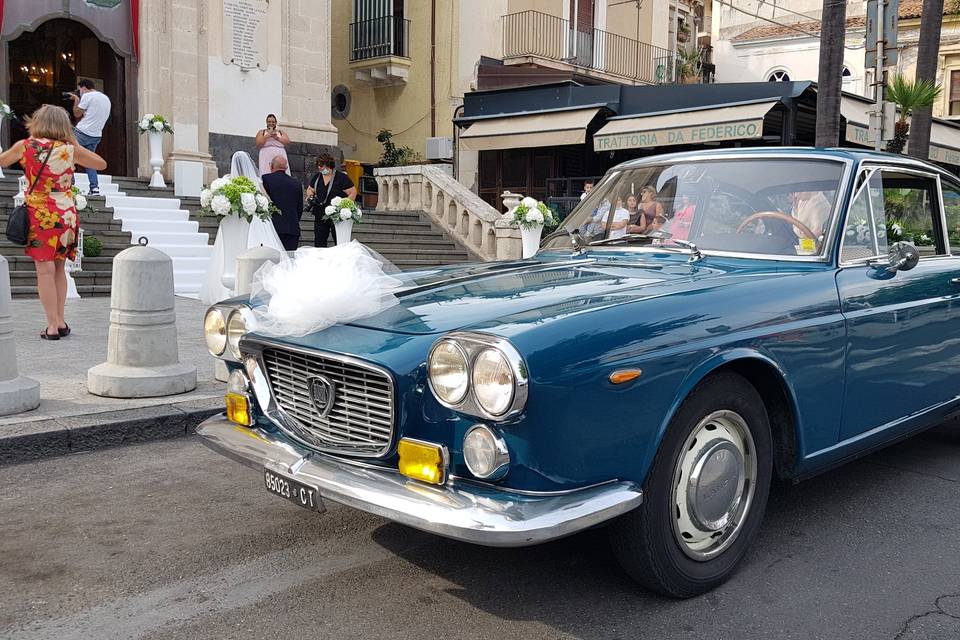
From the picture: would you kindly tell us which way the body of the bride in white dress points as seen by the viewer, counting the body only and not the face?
away from the camera

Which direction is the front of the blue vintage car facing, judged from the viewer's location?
facing the viewer and to the left of the viewer

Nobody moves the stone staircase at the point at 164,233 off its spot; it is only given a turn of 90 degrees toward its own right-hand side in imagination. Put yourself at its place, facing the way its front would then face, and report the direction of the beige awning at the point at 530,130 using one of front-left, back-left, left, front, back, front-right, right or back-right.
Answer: back-right

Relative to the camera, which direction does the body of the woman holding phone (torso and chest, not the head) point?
toward the camera

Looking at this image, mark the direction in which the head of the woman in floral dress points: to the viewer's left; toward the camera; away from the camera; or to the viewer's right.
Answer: away from the camera

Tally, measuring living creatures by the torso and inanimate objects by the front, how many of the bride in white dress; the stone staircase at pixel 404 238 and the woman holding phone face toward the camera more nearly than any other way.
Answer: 2

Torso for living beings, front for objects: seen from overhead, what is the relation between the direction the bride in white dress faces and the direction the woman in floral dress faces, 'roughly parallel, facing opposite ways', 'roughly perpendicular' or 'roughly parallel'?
roughly parallel

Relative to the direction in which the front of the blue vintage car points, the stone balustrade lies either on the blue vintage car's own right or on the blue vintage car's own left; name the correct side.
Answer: on the blue vintage car's own right

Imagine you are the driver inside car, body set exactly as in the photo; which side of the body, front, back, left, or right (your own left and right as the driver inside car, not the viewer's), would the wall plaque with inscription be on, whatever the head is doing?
right

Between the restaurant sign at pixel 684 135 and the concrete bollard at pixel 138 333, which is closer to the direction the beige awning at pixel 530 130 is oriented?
the concrete bollard

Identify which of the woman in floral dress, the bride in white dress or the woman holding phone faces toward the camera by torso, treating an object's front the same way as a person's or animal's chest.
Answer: the woman holding phone

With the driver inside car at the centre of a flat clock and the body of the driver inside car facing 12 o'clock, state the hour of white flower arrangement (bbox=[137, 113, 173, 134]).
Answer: The white flower arrangement is roughly at 3 o'clock from the driver inside car.

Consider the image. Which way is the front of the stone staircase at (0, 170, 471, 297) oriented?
toward the camera

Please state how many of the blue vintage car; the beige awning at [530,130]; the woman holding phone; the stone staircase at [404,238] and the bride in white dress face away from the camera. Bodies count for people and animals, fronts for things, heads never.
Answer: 1

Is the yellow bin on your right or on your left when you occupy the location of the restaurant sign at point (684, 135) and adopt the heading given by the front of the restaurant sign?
on your right
